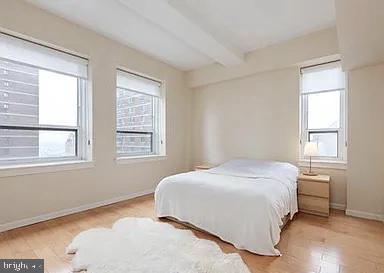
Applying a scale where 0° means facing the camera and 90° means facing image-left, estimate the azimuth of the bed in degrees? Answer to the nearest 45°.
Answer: approximately 45°

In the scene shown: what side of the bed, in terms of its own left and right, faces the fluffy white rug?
front

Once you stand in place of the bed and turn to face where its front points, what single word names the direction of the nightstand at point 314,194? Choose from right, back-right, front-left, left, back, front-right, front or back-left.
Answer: back

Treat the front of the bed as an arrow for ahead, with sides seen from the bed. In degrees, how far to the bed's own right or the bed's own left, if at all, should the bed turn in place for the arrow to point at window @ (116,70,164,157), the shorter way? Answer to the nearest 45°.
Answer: approximately 90° to the bed's own right

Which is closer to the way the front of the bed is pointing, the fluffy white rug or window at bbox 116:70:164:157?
the fluffy white rug

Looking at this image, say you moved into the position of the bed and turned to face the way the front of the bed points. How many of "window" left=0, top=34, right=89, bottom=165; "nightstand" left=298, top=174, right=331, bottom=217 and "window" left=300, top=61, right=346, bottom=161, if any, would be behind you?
2

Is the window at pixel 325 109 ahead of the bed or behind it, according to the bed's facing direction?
behind

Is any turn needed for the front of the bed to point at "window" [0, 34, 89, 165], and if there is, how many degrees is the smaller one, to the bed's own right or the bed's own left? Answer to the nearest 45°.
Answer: approximately 45° to the bed's own right
